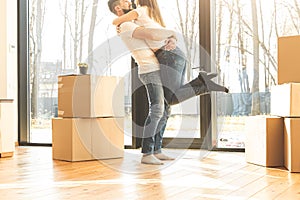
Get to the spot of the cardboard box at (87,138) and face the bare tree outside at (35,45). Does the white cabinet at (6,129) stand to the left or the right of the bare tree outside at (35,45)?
left

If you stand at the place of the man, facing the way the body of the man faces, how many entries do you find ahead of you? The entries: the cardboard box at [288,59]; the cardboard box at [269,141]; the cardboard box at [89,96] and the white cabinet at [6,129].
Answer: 2

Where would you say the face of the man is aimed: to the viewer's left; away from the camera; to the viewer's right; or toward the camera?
to the viewer's right

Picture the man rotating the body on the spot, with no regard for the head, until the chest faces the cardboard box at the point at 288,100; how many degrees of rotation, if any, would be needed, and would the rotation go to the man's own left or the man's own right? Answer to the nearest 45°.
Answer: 0° — they already face it

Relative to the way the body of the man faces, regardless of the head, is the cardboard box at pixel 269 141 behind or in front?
in front

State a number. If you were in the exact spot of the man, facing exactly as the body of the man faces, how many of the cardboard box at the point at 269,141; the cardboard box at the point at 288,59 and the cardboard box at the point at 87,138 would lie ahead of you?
2

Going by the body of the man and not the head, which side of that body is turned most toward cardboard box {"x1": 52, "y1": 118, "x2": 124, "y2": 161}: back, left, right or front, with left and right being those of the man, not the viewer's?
back

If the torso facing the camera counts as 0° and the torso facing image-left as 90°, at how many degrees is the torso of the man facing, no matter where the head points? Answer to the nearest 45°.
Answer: approximately 270°

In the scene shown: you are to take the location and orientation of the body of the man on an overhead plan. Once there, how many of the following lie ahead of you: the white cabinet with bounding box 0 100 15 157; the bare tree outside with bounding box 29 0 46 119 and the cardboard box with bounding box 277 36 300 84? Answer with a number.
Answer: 1

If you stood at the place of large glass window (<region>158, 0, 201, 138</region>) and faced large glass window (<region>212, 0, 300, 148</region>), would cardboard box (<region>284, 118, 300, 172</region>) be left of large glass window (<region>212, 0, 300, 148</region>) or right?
right

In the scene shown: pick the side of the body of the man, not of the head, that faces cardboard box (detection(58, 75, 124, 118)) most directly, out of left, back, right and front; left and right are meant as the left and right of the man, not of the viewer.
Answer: back

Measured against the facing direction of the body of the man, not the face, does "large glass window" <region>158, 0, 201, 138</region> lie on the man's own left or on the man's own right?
on the man's own left

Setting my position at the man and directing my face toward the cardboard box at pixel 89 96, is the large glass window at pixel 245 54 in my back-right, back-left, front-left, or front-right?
back-right

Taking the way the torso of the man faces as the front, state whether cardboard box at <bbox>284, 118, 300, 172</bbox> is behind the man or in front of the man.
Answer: in front

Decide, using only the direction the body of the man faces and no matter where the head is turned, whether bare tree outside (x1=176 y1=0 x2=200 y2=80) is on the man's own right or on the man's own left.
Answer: on the man's own left
